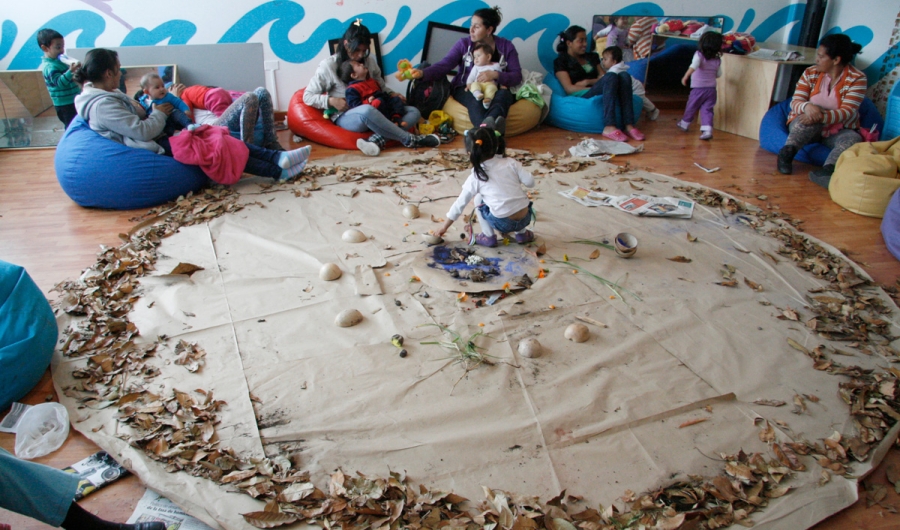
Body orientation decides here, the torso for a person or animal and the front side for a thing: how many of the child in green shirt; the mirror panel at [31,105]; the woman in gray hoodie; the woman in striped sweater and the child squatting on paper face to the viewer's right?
2

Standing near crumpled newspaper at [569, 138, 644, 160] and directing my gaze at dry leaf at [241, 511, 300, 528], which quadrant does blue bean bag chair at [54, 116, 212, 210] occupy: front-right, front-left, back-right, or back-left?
front-right

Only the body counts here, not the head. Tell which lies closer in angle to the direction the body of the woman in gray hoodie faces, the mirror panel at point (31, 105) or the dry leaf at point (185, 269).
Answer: the dry leaf

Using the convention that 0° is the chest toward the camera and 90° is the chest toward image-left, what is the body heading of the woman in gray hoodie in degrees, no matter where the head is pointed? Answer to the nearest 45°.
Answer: approximately 270°

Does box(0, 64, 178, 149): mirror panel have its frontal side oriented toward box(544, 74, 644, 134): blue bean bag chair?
no

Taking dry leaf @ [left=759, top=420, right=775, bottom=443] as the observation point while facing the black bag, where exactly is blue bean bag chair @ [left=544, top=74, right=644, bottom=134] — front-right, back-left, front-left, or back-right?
front-right

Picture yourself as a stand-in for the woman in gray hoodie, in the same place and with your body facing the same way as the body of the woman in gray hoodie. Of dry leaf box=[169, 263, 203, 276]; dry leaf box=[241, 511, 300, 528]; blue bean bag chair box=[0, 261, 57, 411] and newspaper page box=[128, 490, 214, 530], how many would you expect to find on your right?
4

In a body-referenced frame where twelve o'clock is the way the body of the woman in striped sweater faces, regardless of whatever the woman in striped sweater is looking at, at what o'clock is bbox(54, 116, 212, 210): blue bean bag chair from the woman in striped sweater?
The blue bean bag chair is roughly at 12 o'clock from the woman in striped sweater.

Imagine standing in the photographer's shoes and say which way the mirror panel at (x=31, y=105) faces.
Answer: facing the viewer

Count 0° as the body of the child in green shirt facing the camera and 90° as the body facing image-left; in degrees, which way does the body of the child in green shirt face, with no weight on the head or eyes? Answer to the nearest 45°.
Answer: approximately 270°
